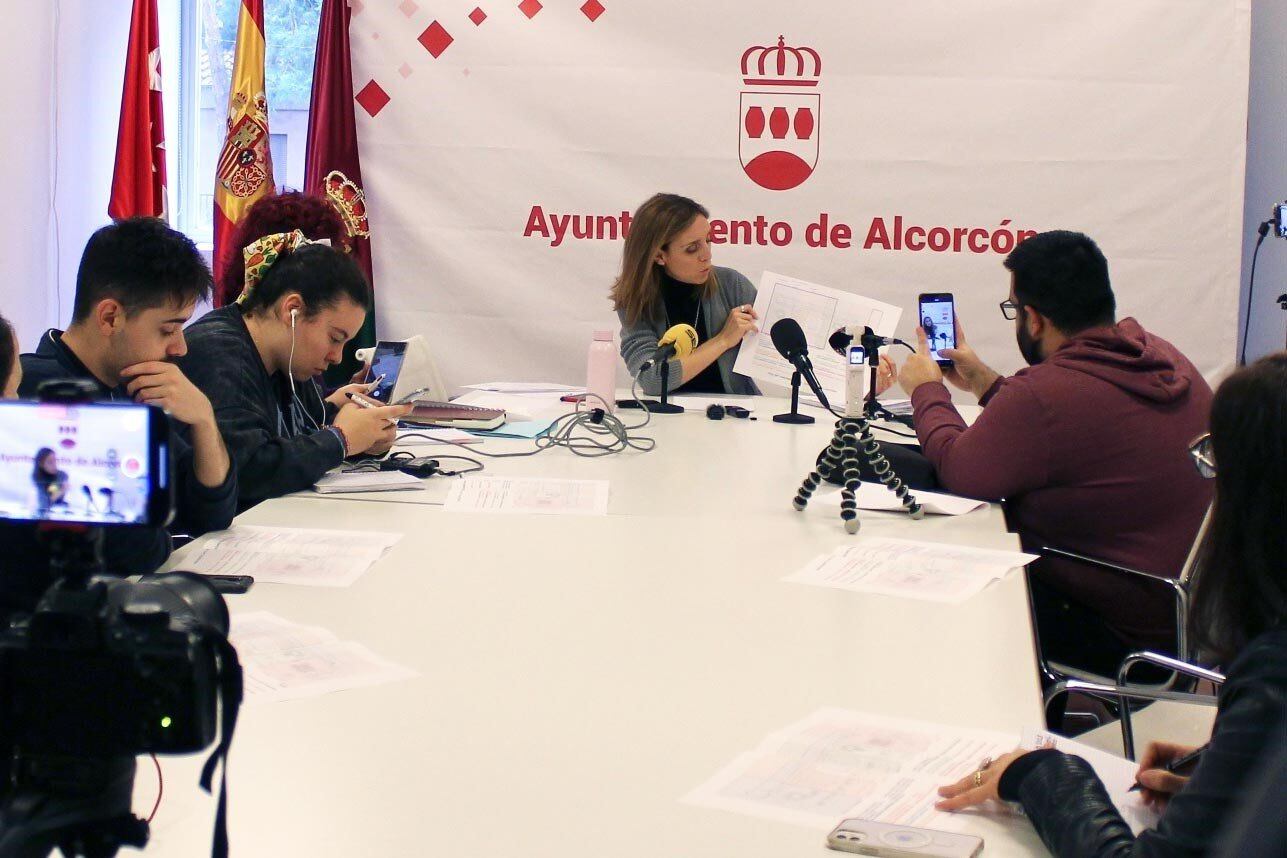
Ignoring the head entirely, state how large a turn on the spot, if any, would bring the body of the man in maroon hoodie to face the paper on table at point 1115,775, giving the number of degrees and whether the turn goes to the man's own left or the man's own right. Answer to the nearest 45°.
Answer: approximately 135° to the man's own left

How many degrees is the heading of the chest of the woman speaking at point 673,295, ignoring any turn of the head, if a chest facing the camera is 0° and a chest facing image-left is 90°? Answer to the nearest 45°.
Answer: approximately 315°

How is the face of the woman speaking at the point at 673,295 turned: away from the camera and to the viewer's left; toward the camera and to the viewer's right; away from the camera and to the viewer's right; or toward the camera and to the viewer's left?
toward the camera and to the viewer's right

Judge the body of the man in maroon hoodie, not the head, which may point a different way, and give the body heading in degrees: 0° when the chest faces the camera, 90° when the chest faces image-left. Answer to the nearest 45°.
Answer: approximately 135°

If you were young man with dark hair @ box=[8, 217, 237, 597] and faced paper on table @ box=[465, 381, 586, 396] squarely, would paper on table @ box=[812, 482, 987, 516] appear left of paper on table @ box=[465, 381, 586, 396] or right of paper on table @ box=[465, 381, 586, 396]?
right

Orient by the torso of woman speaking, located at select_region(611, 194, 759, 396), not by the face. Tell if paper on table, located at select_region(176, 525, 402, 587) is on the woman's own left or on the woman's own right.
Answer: on the woman's own right

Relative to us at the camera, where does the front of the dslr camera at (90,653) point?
facing away from the viewer and to the right of the viewer
